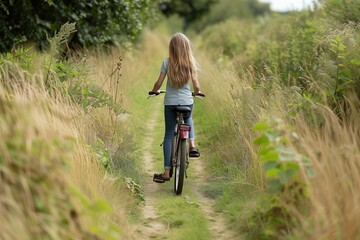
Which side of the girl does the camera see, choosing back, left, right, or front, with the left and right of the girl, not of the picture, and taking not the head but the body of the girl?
back

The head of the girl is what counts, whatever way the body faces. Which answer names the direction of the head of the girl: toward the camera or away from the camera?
away from the camera

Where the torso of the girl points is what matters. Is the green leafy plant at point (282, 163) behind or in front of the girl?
behind

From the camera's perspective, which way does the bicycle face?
away from the camera
